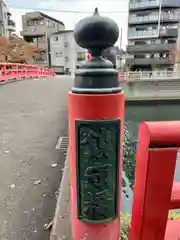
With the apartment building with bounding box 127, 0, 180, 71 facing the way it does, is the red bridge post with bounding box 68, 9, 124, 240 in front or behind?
in front

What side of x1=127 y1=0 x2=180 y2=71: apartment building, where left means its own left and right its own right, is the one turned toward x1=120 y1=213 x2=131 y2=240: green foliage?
front

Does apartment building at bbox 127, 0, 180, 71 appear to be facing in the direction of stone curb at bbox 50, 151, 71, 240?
yes

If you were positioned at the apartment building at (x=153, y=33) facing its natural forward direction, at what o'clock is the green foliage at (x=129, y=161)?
The green foliage is roughly at 12 o'clock from the apartment building.

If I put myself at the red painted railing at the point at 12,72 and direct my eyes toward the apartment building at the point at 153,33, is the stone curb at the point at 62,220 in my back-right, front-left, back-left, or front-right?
back-right

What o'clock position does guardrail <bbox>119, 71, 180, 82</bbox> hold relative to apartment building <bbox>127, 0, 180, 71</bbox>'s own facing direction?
The guardrail is roughly at 12 o'clock from the apartment building.

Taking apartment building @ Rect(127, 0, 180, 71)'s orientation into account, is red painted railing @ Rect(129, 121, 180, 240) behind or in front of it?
in front

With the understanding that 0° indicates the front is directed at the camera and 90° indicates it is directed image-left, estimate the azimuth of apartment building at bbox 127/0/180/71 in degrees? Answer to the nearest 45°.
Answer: approximately 0°
